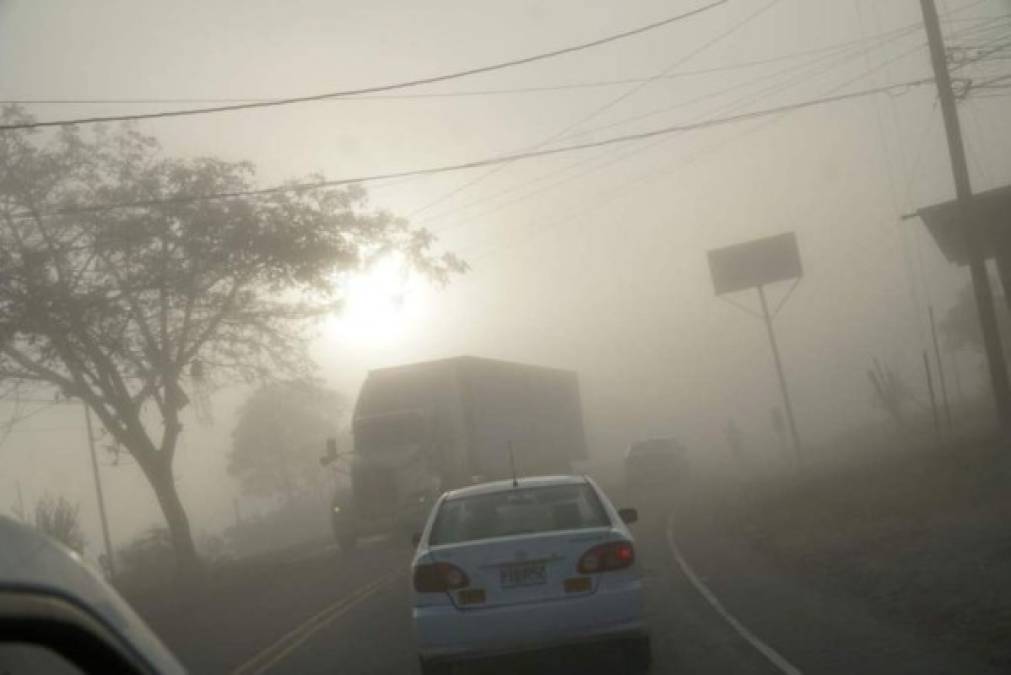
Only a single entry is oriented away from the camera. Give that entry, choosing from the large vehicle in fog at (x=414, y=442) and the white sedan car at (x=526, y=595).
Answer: the white sedan car

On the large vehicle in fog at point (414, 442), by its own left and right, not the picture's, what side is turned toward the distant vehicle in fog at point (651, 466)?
back

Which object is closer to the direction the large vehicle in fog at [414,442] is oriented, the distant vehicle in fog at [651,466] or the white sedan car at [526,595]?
the white sedan car

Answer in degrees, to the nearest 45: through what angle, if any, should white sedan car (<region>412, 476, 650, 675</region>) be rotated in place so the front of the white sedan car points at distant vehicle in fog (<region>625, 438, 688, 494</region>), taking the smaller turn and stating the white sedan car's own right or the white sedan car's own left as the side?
0° — it already faces it

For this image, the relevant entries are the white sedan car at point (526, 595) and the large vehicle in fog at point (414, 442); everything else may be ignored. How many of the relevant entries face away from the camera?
1

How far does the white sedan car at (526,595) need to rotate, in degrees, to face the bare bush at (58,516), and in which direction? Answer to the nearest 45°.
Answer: approximately 45° to its left

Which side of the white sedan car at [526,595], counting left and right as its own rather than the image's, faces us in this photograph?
back

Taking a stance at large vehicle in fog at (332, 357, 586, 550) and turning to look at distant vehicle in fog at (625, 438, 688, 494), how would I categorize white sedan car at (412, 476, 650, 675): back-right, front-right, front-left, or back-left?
back-right

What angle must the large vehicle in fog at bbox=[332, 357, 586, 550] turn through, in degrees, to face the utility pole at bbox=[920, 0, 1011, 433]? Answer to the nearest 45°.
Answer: approximately 90° to its left

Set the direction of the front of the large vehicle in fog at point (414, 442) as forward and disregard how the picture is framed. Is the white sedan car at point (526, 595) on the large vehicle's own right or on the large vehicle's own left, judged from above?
on the large vehicle's own left

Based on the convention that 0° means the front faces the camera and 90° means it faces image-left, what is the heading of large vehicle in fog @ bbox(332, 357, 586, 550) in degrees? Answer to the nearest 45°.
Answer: approximately 45°

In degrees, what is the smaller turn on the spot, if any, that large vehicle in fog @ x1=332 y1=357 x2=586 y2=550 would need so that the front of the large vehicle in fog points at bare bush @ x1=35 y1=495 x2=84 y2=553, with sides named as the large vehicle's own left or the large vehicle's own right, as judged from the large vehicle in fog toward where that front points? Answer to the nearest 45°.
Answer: approximately 45° to the large vehicle's own right

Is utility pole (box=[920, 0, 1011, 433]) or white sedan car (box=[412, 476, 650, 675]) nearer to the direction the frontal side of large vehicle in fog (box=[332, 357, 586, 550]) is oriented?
the white sedan car

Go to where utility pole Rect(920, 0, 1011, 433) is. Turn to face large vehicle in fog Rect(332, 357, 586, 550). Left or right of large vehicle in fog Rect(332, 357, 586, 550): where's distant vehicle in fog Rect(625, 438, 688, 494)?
right
